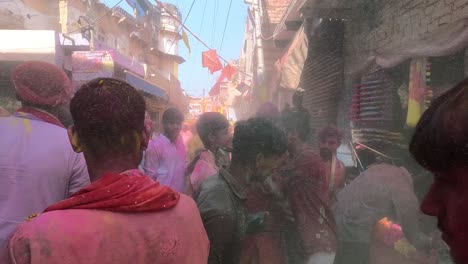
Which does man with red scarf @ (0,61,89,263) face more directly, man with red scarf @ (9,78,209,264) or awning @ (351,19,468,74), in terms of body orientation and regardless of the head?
the awning

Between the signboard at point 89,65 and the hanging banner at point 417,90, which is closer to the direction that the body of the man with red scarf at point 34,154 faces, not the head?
the signboard

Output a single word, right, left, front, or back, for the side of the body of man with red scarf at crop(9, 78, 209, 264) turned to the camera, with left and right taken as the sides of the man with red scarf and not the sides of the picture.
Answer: back

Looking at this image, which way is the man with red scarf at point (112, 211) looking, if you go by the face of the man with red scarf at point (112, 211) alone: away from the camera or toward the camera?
away from the camera

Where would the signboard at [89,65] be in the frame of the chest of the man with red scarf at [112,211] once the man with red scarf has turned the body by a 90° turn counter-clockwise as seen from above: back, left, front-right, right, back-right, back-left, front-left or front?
right

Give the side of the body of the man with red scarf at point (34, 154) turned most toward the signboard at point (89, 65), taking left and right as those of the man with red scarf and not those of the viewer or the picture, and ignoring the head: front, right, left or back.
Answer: front

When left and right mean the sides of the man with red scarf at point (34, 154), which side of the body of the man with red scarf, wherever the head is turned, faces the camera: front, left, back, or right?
back

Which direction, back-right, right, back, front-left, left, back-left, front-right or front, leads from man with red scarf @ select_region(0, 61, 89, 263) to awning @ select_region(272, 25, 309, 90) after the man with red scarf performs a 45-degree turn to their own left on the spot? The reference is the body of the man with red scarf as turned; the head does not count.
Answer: right

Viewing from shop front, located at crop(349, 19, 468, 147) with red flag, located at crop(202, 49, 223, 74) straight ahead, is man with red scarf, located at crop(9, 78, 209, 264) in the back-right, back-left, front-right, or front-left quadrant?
back-left

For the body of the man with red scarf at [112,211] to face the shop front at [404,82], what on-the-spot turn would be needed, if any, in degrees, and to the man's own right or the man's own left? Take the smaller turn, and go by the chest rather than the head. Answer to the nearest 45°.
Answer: approximately 45° to the man's own right

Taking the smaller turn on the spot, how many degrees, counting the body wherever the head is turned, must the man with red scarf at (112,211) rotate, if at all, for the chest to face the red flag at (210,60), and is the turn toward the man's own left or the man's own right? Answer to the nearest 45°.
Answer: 0° — they already face it

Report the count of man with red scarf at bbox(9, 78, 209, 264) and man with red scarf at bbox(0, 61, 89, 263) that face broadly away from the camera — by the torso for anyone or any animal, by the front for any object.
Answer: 2

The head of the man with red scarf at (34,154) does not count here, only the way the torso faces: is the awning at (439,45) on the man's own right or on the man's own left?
on the man's own right

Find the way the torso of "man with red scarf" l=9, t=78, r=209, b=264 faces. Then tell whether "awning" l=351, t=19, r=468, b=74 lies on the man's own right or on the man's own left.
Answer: on the man's own right
